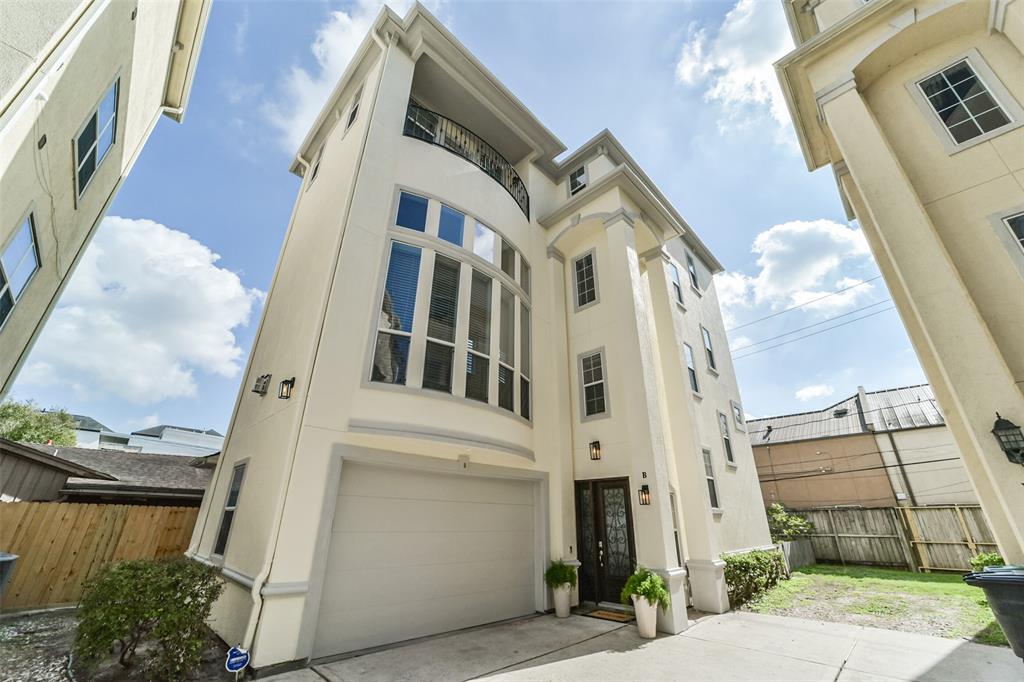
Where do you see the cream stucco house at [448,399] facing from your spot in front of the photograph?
facing the viewer and to the right of the viewer

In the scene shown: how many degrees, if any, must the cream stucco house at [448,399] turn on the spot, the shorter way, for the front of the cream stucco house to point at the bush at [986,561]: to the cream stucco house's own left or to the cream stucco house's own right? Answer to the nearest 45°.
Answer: approximately 45° to the cream stucco house's own left

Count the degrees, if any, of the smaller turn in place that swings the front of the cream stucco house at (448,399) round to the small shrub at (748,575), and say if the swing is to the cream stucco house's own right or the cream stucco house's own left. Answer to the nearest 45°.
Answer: approximately 45° to the cream stucco house's own left

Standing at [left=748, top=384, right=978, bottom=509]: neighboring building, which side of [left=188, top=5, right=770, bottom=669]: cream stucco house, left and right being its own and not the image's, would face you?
left

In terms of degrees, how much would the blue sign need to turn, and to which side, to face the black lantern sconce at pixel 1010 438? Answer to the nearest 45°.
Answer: approximately 45° to its left

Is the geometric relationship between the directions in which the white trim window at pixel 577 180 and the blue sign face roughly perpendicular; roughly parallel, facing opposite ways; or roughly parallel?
roughly parallel

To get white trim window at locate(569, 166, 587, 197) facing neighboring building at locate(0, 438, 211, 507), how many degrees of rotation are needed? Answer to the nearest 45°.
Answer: approximately 135° to its right

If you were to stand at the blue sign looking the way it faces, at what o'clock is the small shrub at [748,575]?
The small shrub is roughly at 9 o'clock from the blue sign.

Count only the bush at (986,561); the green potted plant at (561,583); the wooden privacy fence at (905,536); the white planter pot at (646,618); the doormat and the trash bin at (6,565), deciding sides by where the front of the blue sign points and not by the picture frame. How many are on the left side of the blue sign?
5

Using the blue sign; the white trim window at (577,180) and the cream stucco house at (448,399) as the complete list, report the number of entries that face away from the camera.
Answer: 0

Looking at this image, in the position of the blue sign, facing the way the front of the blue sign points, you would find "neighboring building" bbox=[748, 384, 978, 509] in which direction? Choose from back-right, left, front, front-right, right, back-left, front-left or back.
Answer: left

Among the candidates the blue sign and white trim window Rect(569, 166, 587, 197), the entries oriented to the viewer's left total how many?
0

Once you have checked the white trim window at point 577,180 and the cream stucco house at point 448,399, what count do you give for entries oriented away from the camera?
0

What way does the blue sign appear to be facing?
toward the camera
